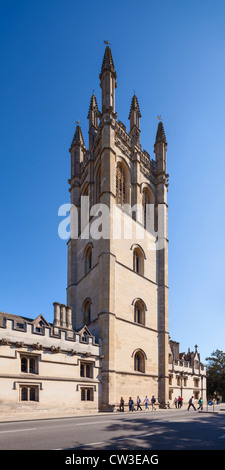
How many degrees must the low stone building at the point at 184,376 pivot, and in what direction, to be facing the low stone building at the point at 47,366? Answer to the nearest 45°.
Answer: approximately 45° to its right

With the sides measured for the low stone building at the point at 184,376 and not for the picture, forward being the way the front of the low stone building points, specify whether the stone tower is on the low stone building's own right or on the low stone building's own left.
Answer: on the low stone building's own right
